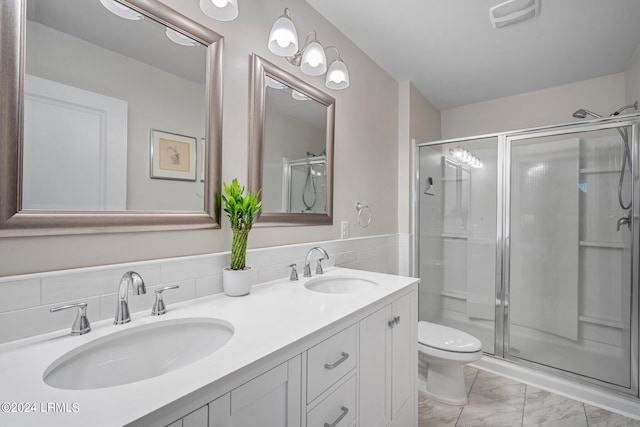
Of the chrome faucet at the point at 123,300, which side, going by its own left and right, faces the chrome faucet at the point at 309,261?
left

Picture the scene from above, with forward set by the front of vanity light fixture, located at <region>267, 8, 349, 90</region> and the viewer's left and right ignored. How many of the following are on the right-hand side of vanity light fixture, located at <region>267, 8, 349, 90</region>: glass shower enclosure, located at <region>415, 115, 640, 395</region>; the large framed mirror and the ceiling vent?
1

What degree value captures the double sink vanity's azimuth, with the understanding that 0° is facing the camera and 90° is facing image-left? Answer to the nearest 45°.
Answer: approximately 315°

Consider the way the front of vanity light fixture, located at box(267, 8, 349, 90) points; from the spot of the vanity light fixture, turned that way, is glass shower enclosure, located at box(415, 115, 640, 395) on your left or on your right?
on your left

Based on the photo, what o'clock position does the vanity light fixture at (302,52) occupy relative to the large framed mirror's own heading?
The vanity light fixture is roughly at 10 o'clock from the large framed mirror.

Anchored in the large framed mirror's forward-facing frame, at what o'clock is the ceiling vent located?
The ceiling vent is roughly at 11 o'clock from the large framed mirror.
